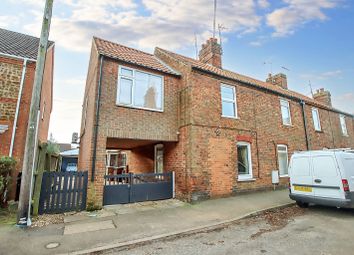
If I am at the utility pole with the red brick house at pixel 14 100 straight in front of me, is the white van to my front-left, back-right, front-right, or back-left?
back-right

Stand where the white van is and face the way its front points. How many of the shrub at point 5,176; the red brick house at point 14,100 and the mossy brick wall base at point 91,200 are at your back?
3

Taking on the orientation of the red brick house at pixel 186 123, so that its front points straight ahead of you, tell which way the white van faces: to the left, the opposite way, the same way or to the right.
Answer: to the left

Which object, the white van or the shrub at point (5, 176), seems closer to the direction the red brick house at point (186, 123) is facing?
the white van

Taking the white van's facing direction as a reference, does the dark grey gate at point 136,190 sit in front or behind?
behind

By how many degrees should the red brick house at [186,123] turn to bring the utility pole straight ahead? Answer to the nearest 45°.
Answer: approximately 90° to its right

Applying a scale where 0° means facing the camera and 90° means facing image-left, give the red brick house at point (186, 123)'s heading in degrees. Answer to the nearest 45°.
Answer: approximately 315°

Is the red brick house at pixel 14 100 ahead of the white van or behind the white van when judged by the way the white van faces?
behind

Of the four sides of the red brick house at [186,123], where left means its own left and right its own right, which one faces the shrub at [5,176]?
right

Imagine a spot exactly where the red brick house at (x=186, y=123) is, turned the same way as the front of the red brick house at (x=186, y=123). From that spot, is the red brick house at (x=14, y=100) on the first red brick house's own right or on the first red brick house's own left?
on the first red brick house's own right

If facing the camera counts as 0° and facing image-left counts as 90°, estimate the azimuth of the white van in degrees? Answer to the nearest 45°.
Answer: approximately 225°
